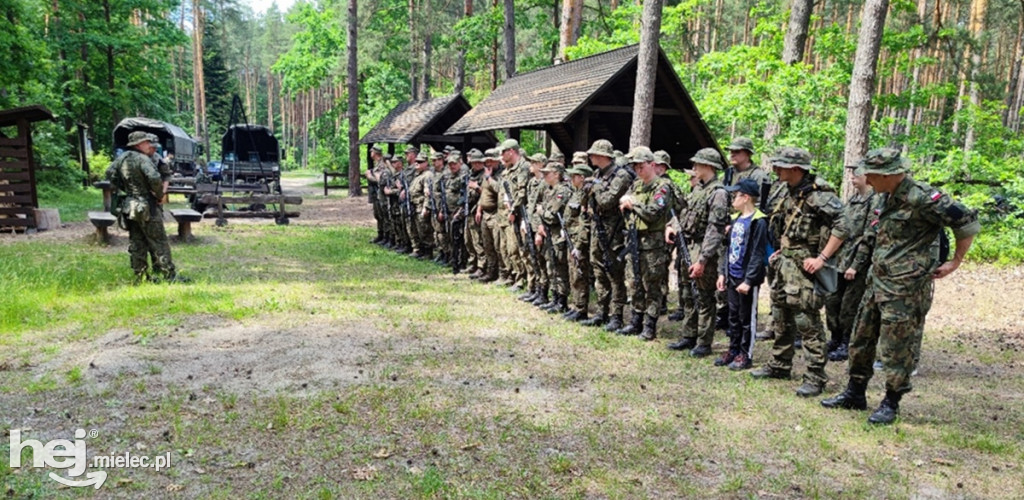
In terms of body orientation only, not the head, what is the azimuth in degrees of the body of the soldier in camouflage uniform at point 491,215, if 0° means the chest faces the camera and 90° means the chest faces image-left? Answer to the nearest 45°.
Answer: approximately 45°

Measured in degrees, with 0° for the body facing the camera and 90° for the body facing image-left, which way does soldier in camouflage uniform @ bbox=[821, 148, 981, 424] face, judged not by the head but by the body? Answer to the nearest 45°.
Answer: approximately 45°

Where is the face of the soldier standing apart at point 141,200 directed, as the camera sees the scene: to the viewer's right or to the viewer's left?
to the viewer's right

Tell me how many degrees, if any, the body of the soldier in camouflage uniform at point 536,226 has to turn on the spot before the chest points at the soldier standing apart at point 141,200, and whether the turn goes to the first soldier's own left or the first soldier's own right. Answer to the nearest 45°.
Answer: approximately 45° to the first soldier's own right

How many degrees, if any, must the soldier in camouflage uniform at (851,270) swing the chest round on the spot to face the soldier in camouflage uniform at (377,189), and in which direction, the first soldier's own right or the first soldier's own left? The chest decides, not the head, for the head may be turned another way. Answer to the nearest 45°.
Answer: approximately 90° to the first soldier's own right

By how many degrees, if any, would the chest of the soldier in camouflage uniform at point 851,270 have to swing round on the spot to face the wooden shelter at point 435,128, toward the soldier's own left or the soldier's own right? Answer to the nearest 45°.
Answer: approximately 90° to the soldier's own right
